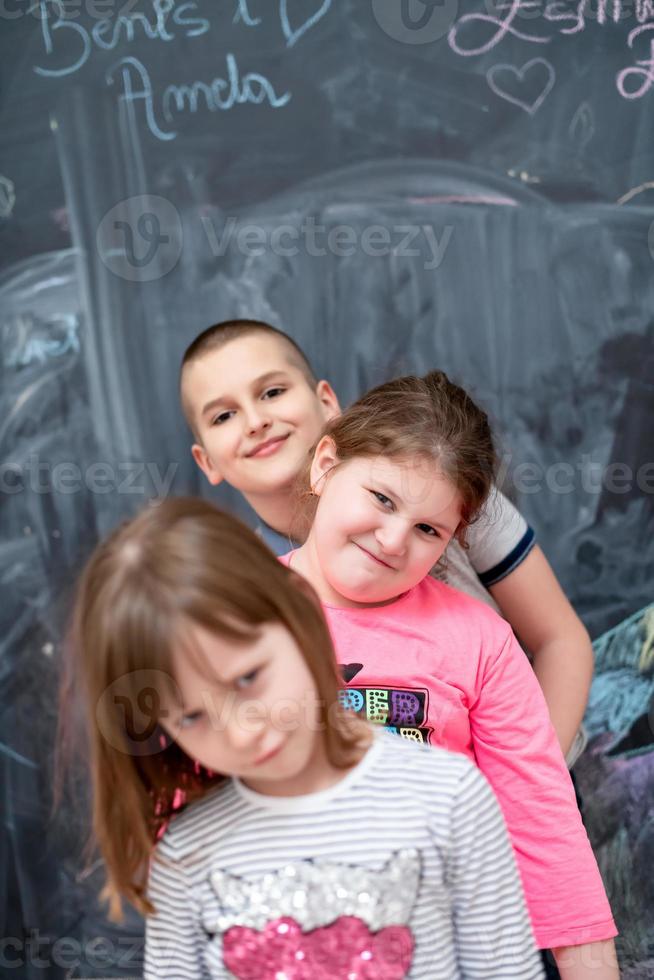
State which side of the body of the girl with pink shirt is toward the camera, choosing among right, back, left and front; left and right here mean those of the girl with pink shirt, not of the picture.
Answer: front

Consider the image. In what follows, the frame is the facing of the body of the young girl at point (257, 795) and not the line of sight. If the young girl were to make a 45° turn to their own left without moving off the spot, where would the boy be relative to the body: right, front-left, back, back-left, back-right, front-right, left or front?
back-left

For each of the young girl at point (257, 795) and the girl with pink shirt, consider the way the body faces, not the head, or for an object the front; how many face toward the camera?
2
